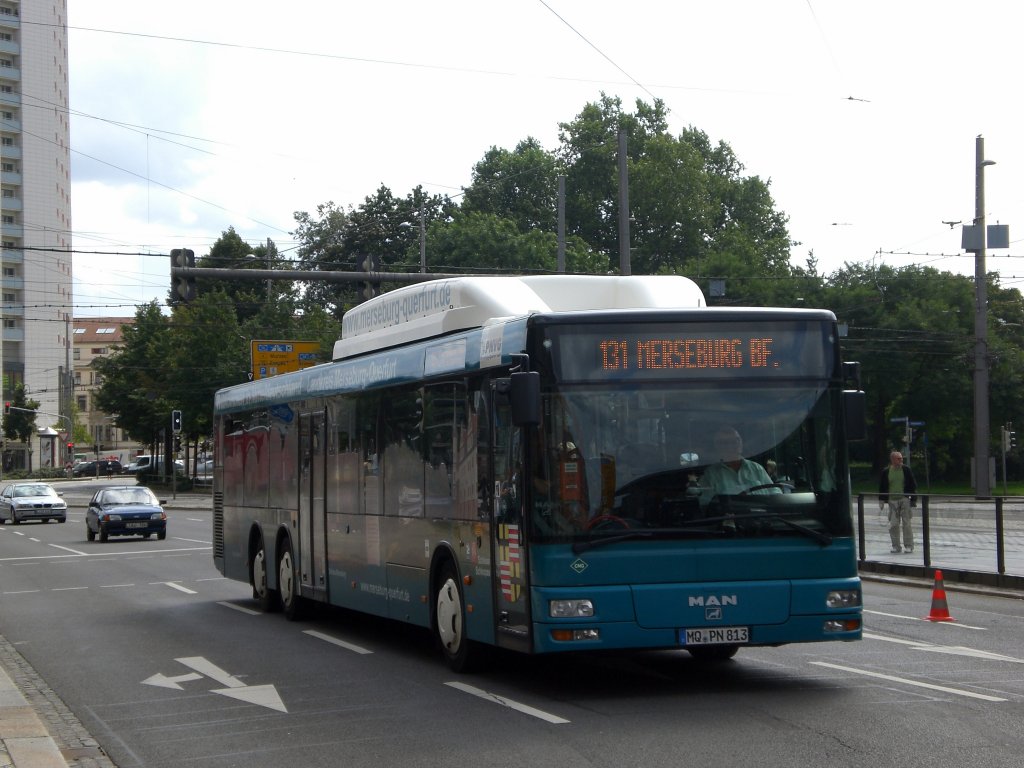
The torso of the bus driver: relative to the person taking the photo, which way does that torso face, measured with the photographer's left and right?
facing the viewer

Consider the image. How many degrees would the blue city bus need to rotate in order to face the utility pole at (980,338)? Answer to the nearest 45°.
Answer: approximately 135° to its left

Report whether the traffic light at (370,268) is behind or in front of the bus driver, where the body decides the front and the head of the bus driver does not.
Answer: behind

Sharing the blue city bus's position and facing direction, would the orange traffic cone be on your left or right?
on your left

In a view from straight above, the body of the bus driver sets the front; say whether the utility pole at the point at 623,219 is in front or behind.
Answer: behind

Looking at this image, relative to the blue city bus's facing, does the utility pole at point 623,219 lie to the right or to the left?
on its left

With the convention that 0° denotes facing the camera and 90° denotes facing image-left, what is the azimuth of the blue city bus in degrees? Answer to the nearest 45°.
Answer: approximately 315°

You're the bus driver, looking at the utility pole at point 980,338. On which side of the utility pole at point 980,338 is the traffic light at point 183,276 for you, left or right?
left

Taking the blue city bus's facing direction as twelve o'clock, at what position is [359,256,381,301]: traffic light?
The traffic light is roughly at 7 o'clock from the blue city bus.

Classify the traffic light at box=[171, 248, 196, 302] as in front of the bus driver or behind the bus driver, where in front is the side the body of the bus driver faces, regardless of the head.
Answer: behind
